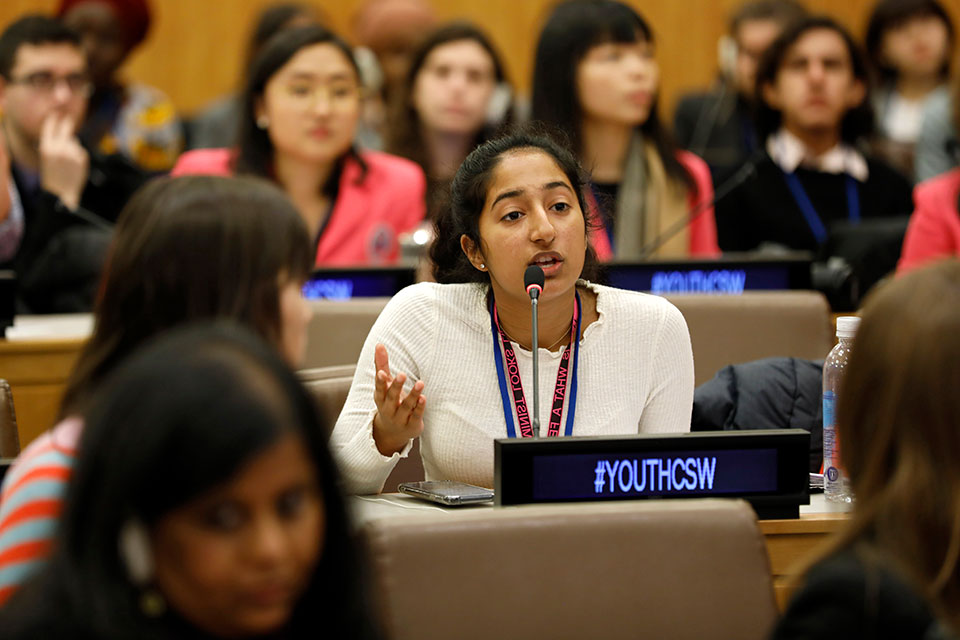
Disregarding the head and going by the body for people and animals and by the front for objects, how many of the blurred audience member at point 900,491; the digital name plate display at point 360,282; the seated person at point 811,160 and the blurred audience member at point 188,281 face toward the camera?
2

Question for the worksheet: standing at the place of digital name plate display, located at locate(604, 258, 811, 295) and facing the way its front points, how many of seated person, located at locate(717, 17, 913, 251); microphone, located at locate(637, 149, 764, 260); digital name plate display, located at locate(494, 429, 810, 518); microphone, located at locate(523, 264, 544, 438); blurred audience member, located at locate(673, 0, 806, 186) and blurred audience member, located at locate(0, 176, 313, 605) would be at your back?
3

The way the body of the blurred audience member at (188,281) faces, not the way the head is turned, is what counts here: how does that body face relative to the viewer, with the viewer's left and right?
facing away from the viewer and to the right of the viewer

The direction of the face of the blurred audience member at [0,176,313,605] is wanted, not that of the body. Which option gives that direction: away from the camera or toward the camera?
away from the camera

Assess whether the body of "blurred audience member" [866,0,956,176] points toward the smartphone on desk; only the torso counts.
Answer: yes

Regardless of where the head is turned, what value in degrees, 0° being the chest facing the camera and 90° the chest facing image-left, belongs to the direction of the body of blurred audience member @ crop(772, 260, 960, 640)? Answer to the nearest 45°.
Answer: approximately 180°
